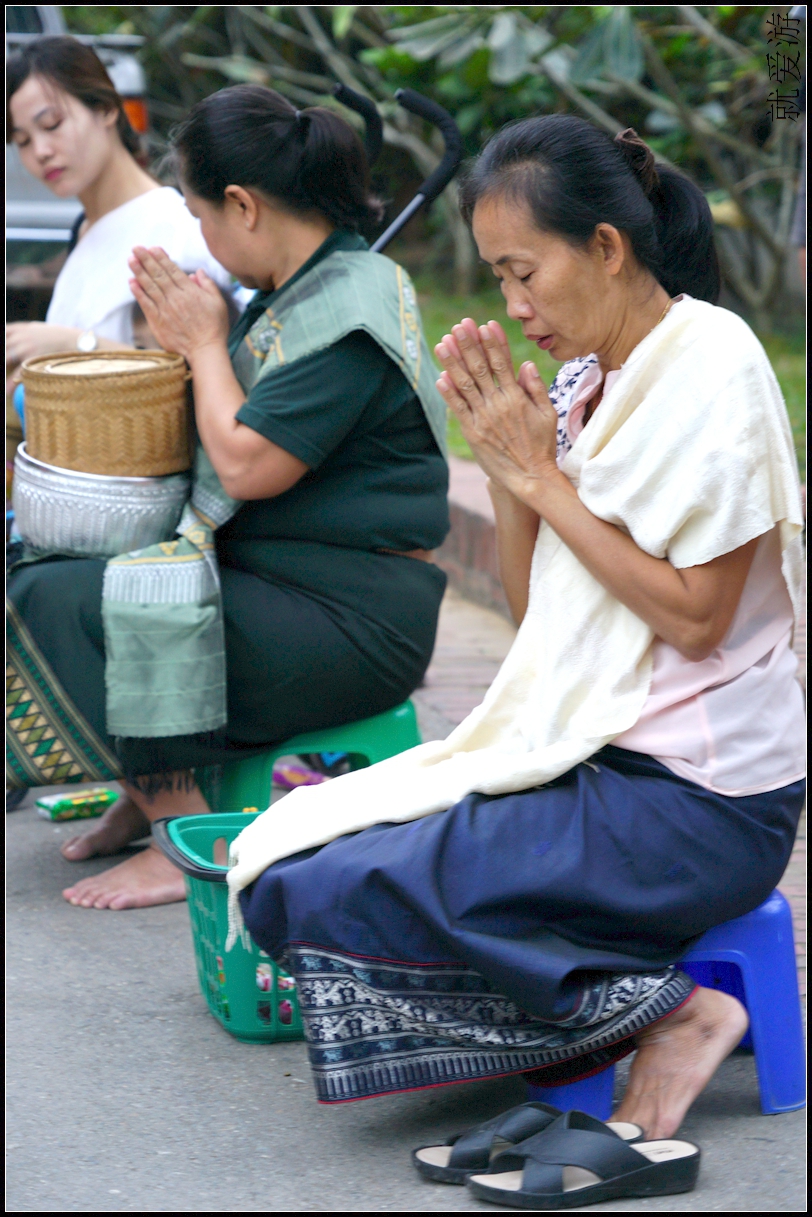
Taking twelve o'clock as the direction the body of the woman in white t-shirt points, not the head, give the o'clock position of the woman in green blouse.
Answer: The woman in green blouse is roughly at 10 o'clock from the woman in white t-shirt.

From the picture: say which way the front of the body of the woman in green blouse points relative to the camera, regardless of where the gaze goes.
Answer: to the viewer's left

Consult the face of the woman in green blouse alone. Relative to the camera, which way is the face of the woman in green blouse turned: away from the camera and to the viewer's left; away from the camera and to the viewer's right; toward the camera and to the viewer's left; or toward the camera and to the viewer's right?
away from the camera and to the viewer's left

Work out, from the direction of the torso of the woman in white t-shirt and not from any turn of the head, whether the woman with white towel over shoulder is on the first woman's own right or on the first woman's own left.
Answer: on the first woman's own left

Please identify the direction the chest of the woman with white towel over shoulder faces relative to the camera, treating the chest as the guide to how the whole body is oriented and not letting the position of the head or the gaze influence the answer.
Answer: to the viewer's left

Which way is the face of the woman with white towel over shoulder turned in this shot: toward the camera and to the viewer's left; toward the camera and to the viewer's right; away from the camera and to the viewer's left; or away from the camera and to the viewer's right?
toward the camera and to the viewer's left

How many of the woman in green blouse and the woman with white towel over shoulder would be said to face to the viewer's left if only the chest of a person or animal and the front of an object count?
2

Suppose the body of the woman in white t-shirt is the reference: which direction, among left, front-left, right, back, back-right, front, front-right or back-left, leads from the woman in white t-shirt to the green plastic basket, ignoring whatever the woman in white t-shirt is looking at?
front-left

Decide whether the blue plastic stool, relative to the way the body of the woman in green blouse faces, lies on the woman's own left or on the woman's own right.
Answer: on the woman's own left

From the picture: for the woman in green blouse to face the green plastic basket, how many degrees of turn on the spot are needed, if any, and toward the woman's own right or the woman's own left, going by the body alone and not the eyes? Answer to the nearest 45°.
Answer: approximately 90° to the woman's own left
